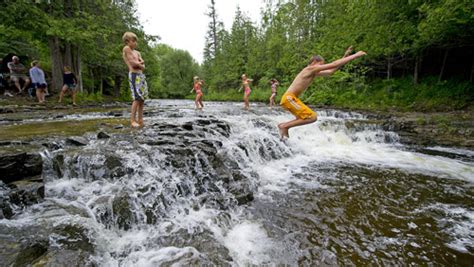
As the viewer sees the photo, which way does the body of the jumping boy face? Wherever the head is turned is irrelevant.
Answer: to the viewer's right

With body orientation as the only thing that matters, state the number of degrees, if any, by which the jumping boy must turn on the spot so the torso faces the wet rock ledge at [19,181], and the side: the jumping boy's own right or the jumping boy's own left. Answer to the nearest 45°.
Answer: approximately 135° to the jumping boy's own right

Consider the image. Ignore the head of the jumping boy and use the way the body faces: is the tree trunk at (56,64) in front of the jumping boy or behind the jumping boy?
behind

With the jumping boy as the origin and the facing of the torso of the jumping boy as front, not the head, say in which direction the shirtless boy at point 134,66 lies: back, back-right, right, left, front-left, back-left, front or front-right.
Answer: back
